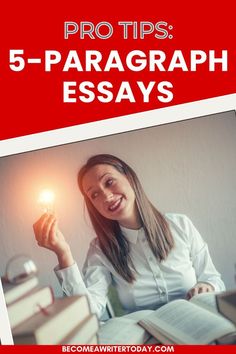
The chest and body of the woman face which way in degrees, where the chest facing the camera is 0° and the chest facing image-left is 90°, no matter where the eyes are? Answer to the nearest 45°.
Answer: approximately 0°

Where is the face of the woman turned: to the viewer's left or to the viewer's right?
to the viewer's left
